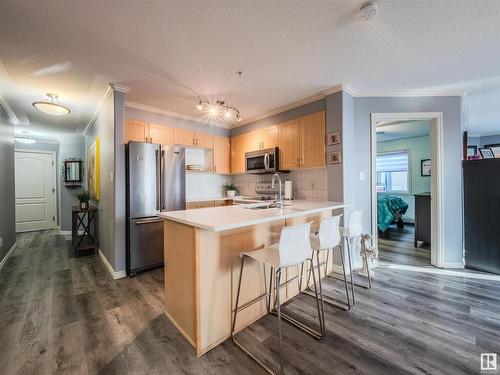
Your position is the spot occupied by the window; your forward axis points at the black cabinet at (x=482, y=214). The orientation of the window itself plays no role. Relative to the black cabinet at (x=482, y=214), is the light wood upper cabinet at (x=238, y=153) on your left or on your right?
right

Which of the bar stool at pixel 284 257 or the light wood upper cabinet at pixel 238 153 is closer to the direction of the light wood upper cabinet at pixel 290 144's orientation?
the bar stool

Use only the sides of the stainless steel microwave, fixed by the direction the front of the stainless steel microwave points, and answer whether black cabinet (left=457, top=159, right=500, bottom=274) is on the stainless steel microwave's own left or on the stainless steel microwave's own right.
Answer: on the stainless steel microwave's own left

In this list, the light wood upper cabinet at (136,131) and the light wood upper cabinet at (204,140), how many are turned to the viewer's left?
0

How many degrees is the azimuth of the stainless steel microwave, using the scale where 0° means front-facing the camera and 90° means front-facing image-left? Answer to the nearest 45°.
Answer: approximately 45°

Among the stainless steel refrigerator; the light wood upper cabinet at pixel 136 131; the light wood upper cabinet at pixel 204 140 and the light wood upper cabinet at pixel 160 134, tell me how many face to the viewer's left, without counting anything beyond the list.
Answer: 0

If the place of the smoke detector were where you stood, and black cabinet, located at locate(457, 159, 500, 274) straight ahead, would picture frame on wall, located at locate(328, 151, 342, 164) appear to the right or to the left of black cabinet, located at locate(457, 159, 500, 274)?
left

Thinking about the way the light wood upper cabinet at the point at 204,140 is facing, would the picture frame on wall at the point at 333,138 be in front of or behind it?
in front

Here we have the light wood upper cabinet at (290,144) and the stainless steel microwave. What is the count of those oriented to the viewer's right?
0

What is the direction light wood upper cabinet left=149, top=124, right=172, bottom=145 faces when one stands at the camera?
facing the viewer and to the right of the viewer

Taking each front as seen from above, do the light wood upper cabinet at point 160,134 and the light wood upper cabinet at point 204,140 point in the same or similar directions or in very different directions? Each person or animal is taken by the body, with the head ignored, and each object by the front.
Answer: same or similar directions

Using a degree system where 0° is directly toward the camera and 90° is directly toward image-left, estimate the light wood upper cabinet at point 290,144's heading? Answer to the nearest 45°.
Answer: approximately 45°

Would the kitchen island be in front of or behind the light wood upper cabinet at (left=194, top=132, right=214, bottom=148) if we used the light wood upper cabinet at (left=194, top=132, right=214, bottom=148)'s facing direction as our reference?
in front

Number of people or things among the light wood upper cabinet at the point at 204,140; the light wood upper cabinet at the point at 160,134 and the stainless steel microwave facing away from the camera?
0
